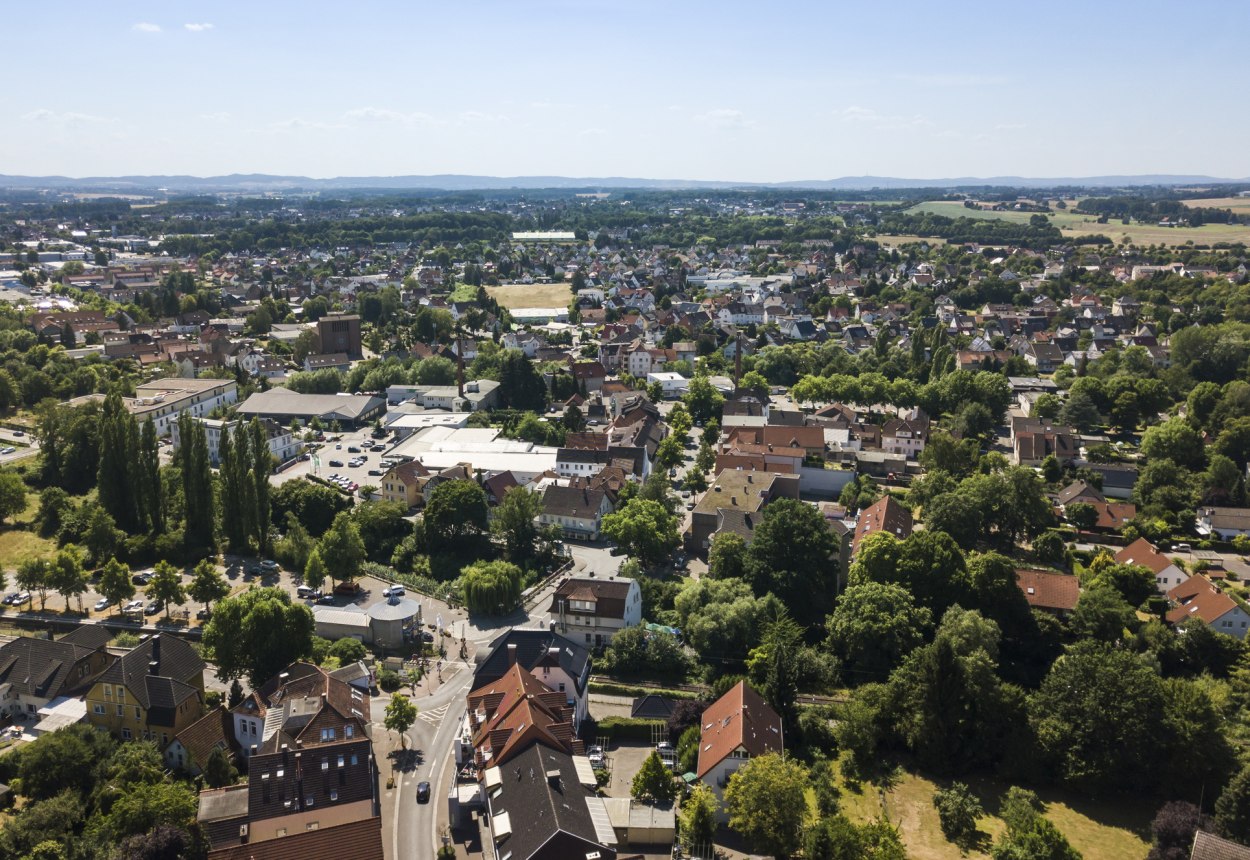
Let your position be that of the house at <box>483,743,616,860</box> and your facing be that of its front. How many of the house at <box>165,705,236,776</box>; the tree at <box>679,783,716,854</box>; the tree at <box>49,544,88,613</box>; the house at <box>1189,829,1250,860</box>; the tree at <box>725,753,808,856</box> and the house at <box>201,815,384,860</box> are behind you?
3

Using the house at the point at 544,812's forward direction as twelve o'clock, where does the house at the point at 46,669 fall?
the house at the point at 46,669 is roughly at 1 o'clock from the house at the point at 544,812.

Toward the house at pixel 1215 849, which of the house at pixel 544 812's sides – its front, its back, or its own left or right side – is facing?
back

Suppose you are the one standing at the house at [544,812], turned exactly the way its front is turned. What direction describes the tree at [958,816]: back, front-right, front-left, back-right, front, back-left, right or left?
back

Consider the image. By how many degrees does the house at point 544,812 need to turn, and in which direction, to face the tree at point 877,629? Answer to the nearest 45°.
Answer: approximately 135° to its right

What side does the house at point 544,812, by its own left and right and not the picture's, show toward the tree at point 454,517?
right

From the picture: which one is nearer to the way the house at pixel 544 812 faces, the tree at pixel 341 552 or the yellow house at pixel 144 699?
the yellow house

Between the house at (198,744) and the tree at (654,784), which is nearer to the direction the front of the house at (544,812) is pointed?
the house

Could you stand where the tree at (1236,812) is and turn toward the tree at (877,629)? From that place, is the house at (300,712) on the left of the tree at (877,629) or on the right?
left

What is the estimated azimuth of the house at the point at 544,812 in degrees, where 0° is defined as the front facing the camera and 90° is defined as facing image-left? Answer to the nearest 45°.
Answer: approximately 90°

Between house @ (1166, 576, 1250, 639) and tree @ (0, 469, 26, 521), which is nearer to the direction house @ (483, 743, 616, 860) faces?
the tree

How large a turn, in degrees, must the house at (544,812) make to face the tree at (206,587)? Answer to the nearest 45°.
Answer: approximately 45° to its right
